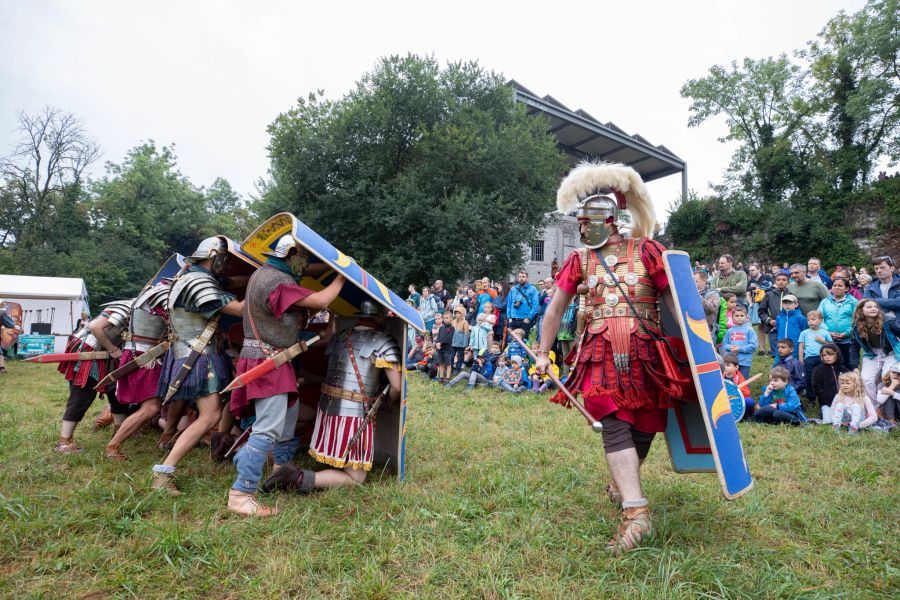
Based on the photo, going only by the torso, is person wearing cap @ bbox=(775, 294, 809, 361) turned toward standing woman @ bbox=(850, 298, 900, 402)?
no

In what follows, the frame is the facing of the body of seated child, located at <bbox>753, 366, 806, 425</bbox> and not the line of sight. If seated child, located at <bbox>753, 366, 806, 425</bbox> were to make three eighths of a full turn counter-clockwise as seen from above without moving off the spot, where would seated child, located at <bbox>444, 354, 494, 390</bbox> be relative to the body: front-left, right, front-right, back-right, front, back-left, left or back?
back

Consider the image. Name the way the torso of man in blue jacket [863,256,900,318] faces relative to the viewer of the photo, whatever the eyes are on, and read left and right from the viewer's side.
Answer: facing the viewer and to the left of the viewer

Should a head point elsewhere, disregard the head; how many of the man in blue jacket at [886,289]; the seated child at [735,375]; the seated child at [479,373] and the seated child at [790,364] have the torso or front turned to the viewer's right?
0

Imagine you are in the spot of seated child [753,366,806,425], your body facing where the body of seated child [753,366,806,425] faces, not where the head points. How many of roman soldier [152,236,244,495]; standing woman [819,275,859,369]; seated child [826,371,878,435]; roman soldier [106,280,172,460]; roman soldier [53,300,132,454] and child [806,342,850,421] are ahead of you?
3

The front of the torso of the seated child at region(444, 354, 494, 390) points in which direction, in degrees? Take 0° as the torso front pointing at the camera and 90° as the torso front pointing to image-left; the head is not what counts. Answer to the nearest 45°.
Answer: approximately 45°

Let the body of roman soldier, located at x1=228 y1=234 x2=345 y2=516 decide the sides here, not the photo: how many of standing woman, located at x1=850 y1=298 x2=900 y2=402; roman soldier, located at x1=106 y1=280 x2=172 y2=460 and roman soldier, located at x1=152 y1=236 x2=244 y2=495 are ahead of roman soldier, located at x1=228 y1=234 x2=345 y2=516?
1

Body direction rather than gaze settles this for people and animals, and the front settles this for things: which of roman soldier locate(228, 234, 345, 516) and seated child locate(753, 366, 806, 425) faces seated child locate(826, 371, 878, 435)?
the roman soldier

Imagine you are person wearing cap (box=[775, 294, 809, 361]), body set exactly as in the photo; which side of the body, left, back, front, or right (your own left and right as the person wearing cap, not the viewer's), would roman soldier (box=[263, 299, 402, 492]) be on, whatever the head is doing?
front

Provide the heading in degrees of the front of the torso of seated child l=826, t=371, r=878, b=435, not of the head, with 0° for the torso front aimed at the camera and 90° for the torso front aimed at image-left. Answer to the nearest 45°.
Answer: approximately 45°

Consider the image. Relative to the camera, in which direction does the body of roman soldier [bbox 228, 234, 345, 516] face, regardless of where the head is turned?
to the viewer's right

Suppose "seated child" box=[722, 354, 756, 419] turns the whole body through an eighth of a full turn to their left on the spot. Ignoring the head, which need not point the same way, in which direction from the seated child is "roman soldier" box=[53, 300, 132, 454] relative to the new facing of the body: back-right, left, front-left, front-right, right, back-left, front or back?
front-right

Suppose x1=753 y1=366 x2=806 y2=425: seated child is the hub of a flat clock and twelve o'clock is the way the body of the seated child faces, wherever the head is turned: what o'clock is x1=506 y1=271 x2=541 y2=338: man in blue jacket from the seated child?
The man in blue jacket is roughly at 2 o'clock from the seated child.

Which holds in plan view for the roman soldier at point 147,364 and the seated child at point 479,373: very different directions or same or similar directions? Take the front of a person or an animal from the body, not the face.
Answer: very different directions

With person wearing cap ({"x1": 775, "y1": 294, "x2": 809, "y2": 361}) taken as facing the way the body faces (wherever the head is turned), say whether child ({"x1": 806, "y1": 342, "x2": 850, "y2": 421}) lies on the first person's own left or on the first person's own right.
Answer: on the first person's own left
